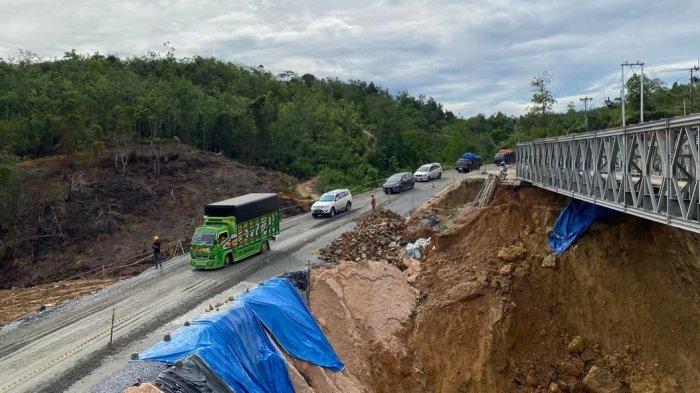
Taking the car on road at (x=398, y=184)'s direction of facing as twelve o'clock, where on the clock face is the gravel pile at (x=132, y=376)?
The gravel pile is roughly at 11 o'clock from the car on road.

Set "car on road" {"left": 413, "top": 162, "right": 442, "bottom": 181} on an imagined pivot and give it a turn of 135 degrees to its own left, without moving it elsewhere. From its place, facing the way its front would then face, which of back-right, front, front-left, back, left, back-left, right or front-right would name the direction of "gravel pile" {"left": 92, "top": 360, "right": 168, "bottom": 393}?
right

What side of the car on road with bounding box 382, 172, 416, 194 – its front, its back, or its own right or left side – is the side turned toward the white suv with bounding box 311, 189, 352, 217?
front

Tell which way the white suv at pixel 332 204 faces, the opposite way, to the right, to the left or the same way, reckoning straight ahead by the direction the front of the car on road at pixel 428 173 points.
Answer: the same way

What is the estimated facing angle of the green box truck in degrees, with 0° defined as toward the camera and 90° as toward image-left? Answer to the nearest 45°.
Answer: approximately 45°

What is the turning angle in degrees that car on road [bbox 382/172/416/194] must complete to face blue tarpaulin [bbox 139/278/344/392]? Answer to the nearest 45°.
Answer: approximately 45° to its left

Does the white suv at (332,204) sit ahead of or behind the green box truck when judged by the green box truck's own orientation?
behind

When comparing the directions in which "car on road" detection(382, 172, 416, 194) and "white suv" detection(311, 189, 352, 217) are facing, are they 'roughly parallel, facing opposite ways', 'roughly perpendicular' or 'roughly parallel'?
roughly parallel

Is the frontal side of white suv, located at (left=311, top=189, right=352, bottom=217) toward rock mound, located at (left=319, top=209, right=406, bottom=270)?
no

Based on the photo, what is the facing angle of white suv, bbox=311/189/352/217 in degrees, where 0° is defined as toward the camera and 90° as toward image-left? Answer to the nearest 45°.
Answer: approximately 45°

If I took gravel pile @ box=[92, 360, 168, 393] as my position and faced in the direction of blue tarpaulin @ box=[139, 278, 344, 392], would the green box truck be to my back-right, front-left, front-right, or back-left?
front-left

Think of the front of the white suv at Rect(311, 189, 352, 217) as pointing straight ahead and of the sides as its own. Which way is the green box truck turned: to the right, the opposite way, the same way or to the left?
the same way

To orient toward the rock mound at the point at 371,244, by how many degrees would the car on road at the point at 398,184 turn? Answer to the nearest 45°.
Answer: approximately 45° to its left

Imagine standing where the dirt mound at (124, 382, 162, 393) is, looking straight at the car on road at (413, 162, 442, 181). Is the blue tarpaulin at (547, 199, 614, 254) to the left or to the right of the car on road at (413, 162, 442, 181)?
right

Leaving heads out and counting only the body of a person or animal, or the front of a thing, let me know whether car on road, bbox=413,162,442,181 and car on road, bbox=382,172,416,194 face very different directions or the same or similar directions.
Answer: same or similar directions

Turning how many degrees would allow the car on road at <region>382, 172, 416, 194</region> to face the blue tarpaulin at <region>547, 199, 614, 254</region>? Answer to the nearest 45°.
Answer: approximately 45° to its left

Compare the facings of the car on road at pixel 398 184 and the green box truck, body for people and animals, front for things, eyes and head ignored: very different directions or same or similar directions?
same or similar directions

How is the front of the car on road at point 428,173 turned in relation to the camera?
facing the viewer and to the left of the viewer

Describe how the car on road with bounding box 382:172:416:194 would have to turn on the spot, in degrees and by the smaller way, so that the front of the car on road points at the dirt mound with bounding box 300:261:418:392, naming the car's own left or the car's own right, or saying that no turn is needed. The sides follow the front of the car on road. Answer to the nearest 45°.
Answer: approximately 45° to the car's own left

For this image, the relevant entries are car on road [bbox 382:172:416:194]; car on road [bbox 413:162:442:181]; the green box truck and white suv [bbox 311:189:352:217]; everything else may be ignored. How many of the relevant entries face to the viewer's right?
0
